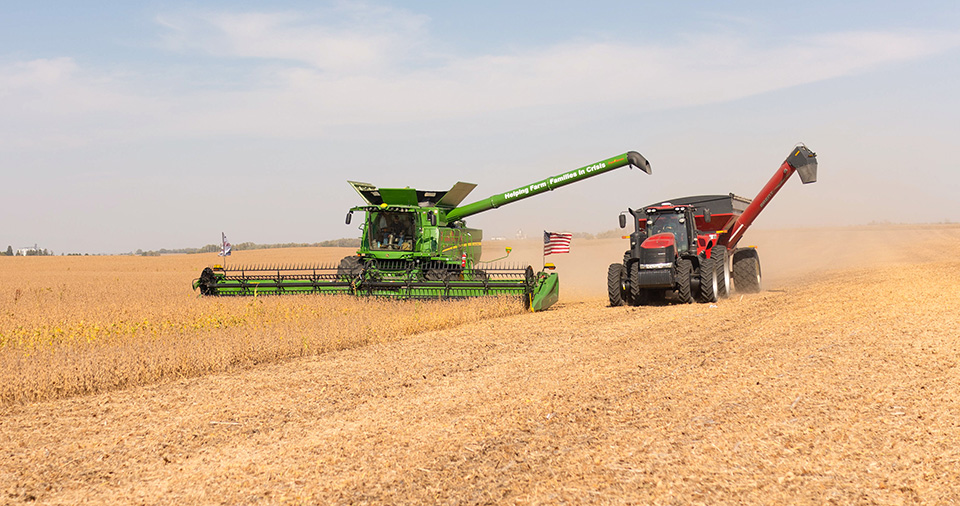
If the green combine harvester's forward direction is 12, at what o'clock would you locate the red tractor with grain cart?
The red tractor with grain cart is roughly at 8 o'clock from the green combine harvester.
